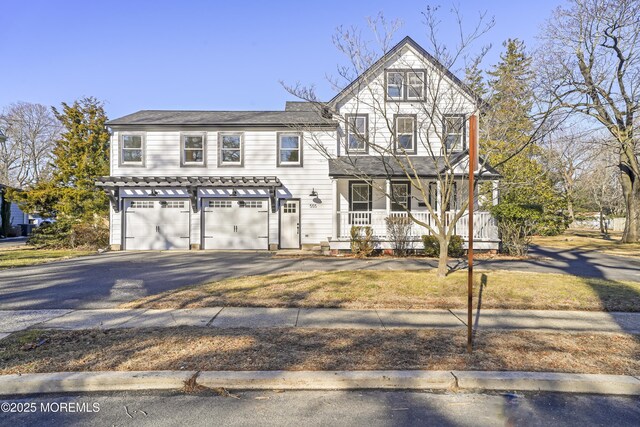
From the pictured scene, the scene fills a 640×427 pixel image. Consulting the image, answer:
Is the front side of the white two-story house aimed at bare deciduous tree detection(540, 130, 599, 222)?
no

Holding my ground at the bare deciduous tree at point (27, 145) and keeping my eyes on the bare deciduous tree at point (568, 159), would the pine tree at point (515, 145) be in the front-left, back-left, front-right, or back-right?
front-right

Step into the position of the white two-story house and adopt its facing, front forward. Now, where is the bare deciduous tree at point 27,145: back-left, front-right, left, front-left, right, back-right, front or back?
back-right

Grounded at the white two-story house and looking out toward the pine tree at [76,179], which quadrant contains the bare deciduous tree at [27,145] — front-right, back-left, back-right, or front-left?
front-right

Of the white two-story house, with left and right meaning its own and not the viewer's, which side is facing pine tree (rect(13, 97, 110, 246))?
right

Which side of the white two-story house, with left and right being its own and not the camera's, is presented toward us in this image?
front

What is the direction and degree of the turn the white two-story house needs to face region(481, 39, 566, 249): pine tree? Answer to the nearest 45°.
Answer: approximately 45° to its left
